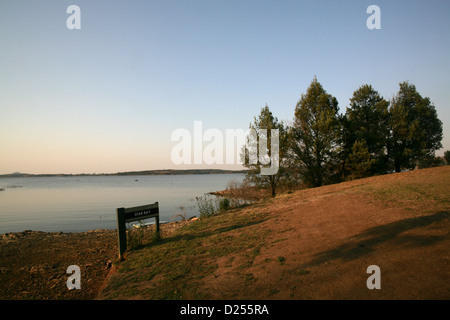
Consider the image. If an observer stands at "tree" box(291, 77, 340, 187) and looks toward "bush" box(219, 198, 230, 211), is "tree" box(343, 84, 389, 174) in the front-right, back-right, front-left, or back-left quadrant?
back-left

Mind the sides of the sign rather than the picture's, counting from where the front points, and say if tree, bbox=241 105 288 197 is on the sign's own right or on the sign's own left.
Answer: on the sign's own left

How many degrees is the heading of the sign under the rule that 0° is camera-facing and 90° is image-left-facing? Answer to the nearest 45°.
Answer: approximately 315°

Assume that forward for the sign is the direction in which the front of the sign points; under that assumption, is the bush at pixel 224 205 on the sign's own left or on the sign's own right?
on the sign's own left

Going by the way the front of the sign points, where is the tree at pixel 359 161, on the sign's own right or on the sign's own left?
on the sign's own left

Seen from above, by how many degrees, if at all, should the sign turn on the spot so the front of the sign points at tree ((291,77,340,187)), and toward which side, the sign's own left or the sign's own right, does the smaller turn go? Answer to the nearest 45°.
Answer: approximately 90° to the sign's own left

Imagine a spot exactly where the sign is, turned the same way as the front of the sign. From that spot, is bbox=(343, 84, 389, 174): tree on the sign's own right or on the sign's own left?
on the sign's own left
